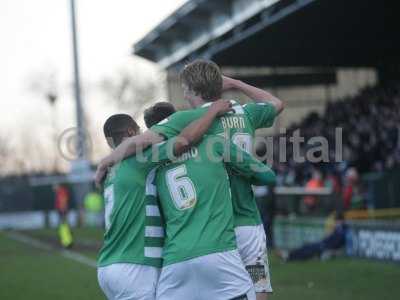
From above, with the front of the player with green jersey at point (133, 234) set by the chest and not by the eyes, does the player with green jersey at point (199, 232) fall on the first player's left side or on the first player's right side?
on the first player's right side

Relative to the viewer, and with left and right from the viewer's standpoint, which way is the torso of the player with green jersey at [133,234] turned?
facing away from the viewer and to the right of the viewer

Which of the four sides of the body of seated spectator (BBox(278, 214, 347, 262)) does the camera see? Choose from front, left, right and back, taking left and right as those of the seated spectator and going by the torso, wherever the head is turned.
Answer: left

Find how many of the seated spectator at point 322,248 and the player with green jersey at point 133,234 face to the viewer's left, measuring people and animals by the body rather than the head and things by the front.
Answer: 1

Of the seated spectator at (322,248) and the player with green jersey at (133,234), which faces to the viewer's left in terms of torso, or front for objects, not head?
the seated spectator

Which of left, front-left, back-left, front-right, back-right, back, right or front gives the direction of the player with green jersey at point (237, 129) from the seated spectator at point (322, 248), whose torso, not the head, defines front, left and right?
left
